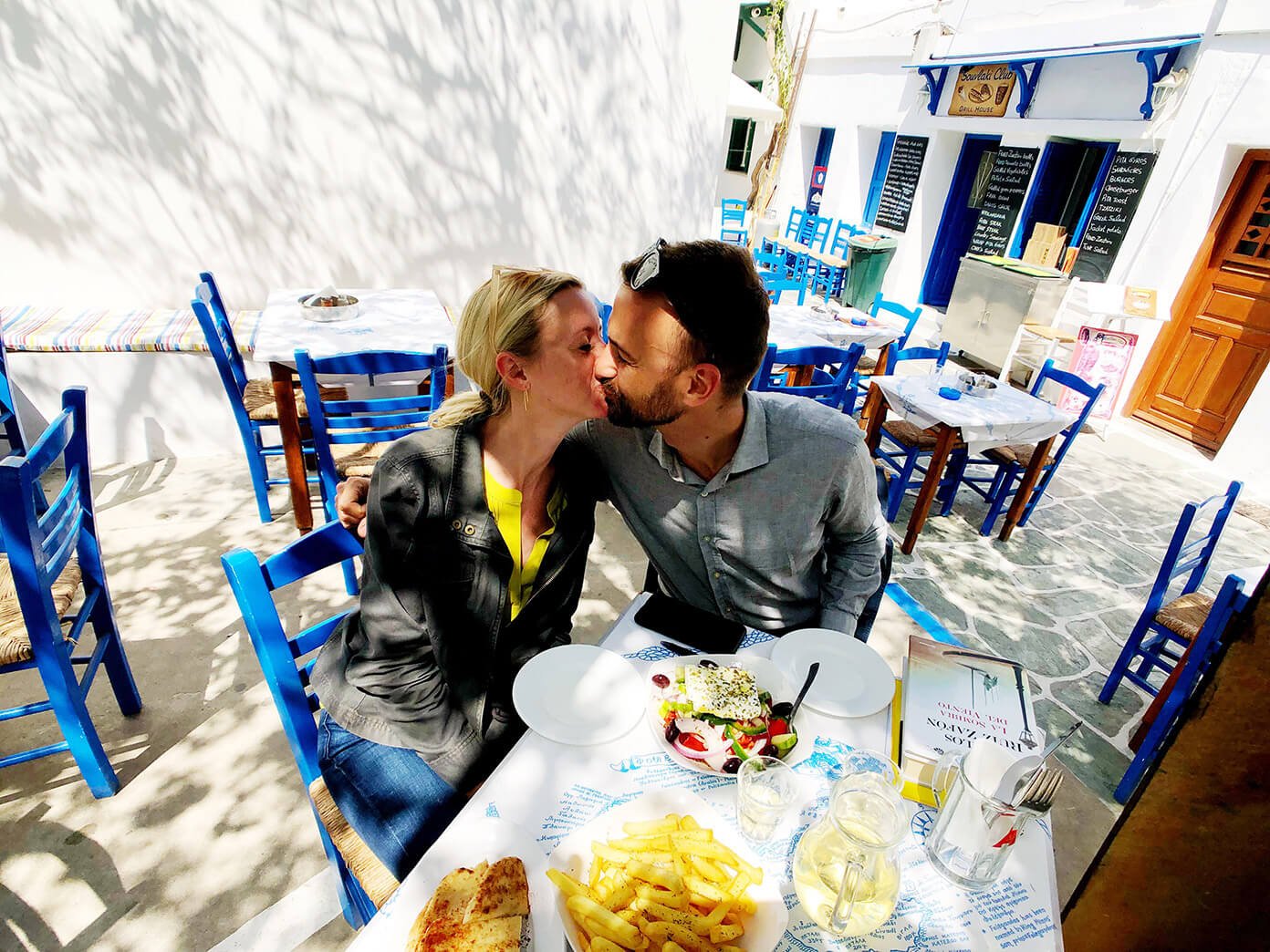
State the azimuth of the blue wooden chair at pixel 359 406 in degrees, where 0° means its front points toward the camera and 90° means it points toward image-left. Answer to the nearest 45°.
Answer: approximately 180°

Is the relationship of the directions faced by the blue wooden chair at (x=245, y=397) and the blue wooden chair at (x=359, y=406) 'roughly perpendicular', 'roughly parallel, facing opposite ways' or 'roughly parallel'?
roughly perpendicular

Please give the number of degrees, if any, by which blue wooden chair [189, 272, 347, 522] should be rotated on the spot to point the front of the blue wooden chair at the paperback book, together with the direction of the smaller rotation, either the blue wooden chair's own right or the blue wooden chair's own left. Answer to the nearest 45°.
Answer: approximately 90° to the blue wooden chair's own right

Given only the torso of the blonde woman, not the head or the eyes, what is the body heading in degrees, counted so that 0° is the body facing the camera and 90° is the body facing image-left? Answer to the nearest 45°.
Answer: approximately 315°

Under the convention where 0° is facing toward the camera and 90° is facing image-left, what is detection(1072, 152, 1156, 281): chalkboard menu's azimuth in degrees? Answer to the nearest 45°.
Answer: approximately 45°

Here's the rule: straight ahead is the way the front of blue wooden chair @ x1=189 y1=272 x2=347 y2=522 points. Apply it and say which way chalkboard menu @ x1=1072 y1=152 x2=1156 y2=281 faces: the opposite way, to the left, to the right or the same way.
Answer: the opposite way

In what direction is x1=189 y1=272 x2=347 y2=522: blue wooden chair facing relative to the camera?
to the viewer's right

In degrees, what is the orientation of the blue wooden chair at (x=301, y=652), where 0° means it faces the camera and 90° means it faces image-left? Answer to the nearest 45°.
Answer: approximately 315°

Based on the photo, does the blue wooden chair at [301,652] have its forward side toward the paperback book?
yes

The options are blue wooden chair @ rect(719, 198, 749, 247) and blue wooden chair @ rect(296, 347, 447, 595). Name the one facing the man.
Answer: blue wooden chair @ rect(719, 198, 749, 247)
